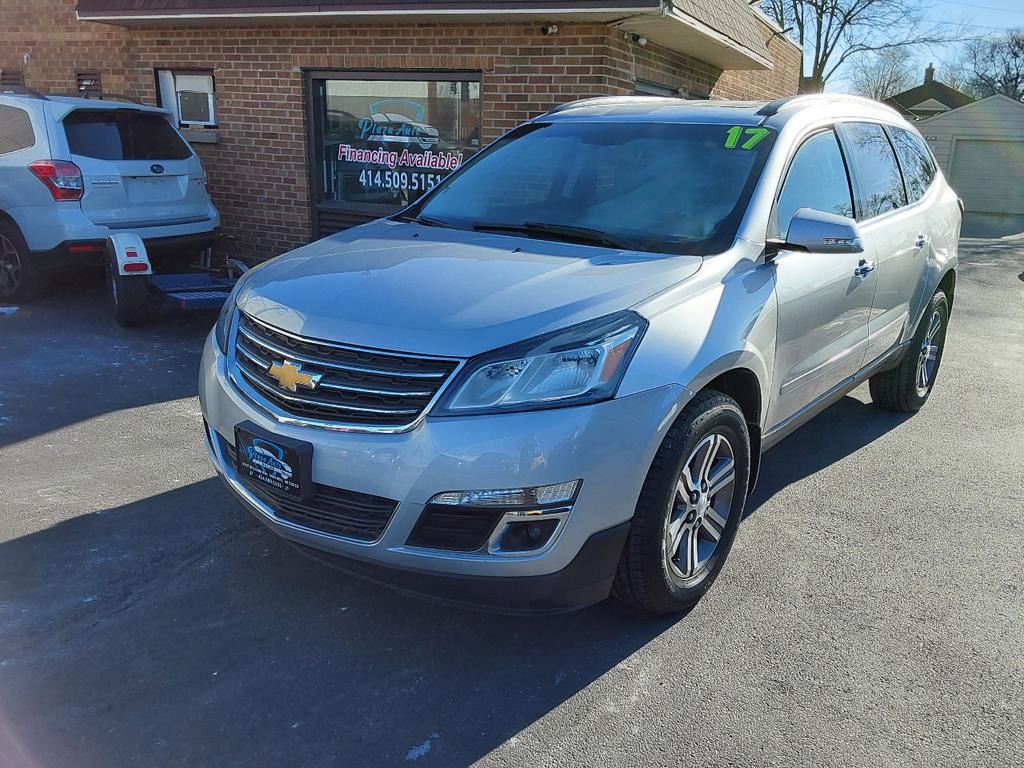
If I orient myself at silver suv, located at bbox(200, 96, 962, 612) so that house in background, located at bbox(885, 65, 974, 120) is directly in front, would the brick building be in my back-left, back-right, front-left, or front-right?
front-left

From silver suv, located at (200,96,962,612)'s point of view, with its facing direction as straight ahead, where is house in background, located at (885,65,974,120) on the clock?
The house in background is roughly at 5 o'clock from the silver suv.

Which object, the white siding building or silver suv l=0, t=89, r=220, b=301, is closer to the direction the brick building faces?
the silver suv

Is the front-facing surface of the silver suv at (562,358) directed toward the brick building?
no

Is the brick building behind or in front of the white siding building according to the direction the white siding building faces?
in front

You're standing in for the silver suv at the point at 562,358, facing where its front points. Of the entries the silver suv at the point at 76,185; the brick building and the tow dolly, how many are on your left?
0

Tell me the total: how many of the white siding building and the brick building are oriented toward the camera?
2

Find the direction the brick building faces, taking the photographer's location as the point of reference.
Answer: facing the viewer

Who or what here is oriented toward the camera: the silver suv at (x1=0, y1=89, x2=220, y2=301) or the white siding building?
the white siding building

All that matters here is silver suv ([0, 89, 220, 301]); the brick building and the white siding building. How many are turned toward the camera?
2

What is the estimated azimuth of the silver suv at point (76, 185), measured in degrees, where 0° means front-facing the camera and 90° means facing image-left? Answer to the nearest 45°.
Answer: approximately 135°

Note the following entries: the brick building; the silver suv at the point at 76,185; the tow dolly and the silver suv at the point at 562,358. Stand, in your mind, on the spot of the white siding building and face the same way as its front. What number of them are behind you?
0

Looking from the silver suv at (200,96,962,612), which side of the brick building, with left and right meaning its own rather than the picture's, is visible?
front

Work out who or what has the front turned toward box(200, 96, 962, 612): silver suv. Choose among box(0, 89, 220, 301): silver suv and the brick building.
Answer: the brick building

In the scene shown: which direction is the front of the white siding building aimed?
toward the camera

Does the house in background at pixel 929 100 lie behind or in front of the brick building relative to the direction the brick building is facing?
behind

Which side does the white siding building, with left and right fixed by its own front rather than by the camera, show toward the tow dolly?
front

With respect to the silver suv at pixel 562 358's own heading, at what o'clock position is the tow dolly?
The tow dolly is roughly at 3 o'clock from the silver suv.

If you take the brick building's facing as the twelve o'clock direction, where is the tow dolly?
The tow dolly is roughly at 1 o'clock from the brick building.
